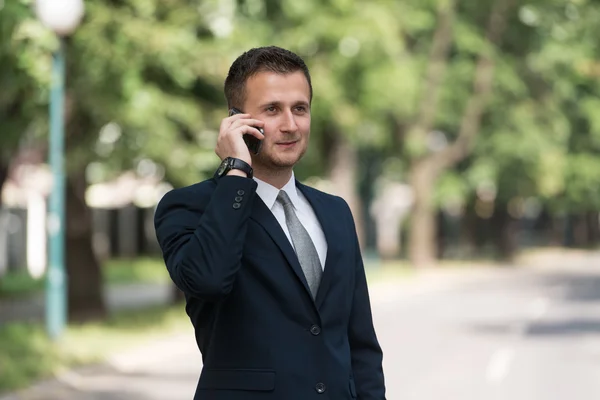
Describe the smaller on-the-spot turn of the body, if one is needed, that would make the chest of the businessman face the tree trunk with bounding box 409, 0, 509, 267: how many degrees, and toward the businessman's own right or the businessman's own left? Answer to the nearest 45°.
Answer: approximately 135° to the businessman's own left

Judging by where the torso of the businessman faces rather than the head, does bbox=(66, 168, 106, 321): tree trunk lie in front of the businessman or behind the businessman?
behind

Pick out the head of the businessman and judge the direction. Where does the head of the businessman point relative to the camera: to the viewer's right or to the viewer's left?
to the viewer's right

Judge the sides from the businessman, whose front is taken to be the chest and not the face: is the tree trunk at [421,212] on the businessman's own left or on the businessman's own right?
on the businessman's own left

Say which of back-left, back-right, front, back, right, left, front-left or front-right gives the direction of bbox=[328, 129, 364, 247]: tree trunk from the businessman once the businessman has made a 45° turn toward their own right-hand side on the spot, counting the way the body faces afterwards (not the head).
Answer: back

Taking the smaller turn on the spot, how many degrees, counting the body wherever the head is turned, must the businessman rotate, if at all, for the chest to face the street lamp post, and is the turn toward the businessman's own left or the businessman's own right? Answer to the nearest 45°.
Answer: approximately 135° to the businessman's own left

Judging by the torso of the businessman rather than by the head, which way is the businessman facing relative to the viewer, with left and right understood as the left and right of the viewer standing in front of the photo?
facing the viewer and to the right of the viewer
